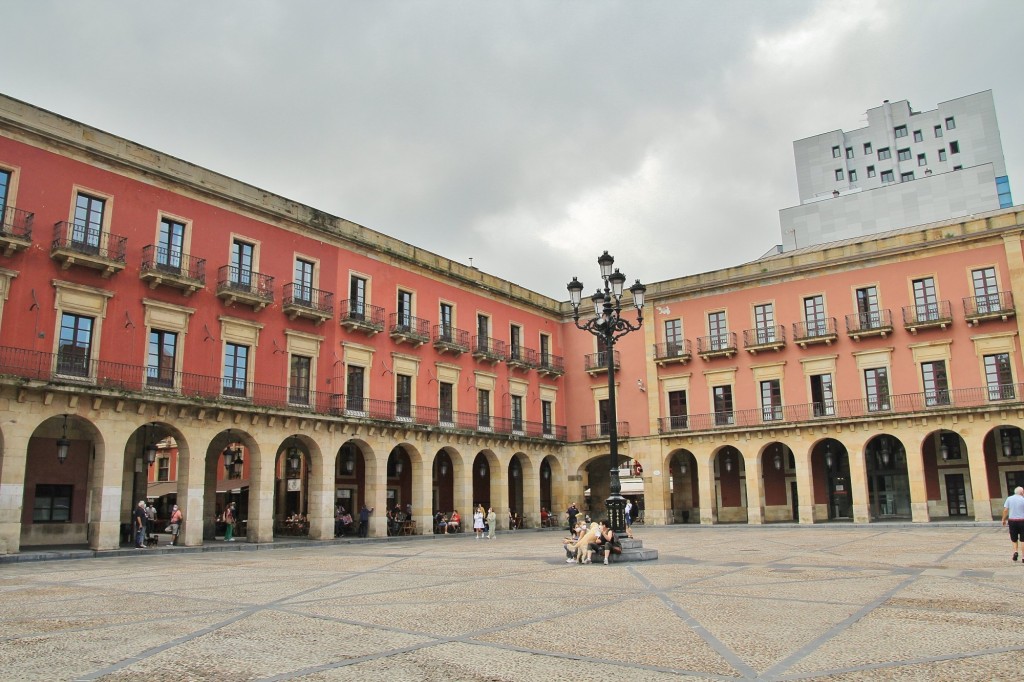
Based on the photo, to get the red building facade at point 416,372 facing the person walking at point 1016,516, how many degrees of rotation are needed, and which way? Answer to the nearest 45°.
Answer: approximately 45° to its left

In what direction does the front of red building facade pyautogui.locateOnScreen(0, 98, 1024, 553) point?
toward the camera
